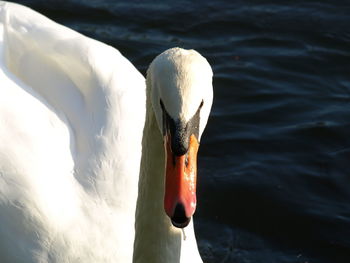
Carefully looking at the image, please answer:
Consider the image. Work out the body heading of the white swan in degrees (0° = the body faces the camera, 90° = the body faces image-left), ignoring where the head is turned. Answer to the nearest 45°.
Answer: approximately 315°
